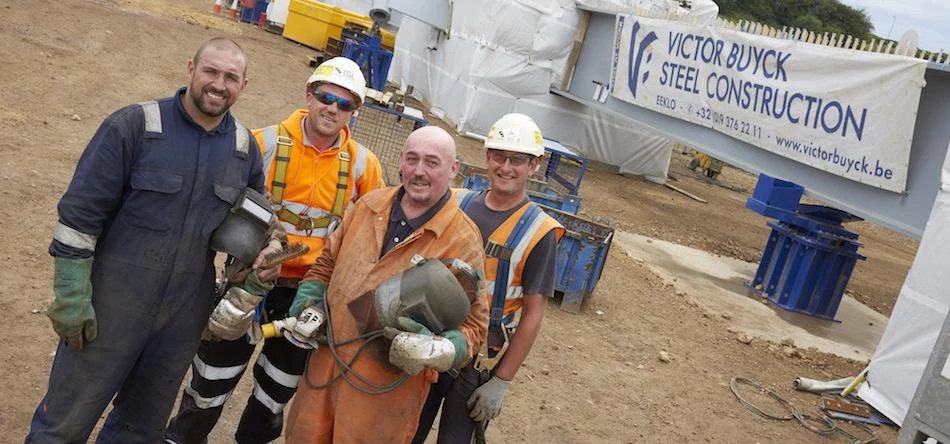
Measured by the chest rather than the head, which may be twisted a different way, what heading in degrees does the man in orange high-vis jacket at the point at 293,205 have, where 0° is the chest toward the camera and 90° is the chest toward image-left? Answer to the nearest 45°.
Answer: approximately 0°

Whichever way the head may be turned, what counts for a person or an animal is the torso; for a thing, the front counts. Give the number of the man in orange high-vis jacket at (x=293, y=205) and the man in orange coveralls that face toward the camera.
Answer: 2

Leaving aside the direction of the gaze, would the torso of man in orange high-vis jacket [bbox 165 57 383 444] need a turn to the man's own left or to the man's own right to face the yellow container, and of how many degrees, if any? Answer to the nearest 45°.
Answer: approximately 180°

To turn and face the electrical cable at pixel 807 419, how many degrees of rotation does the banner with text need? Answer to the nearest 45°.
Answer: approximately 45° to its left

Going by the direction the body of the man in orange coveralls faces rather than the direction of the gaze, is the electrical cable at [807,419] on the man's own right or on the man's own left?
on the man's own left

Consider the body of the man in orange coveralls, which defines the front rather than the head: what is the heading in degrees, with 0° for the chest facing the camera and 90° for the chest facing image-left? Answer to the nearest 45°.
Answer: approximately 0°

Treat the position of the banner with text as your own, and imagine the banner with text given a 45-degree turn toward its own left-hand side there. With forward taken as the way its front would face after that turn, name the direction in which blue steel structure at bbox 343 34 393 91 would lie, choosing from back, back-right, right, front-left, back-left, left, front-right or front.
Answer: back-right

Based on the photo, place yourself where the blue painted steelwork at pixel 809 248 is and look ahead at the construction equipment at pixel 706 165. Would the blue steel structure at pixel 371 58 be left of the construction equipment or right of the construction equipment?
left
